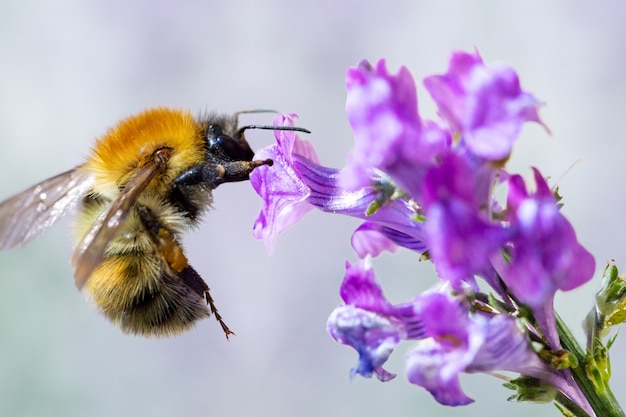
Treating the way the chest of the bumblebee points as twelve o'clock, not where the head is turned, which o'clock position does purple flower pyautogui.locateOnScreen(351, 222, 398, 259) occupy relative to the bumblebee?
The purple flower is roughly at 1 o'clock from the bumblebee.

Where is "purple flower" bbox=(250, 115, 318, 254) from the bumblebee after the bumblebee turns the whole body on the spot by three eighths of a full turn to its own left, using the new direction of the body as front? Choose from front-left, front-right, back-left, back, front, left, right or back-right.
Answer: back

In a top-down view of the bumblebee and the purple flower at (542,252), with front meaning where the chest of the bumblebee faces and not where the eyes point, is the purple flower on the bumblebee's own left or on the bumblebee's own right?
on the bumblebee's own right

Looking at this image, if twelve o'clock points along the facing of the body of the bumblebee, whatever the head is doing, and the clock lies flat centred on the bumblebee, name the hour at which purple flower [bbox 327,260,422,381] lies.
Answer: The purple flower is roughly at 12 o'clock from the bumblebee.

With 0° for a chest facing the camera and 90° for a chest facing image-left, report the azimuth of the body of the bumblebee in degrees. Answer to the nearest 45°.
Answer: approximately 270°
